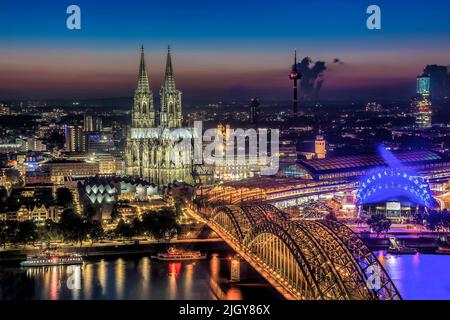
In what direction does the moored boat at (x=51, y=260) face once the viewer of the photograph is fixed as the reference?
facing to the left of the viewer

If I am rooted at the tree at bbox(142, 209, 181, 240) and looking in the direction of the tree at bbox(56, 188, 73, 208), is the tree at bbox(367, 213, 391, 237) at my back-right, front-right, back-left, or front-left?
back-right

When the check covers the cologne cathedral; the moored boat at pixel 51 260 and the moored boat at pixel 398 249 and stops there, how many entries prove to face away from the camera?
1

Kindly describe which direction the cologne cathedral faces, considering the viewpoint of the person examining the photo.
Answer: facing away from the viewer

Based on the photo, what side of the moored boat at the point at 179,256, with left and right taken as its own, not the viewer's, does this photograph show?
left

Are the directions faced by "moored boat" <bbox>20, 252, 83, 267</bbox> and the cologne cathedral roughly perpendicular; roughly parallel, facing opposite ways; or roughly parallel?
roughly perpendicular

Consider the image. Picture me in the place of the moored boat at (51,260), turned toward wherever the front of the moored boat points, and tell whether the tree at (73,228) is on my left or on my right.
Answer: on my right

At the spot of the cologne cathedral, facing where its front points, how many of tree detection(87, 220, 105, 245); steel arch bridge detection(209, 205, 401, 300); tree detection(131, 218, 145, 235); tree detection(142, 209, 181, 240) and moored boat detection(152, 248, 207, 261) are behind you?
5

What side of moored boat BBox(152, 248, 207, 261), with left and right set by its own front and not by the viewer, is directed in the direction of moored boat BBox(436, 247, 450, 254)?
back

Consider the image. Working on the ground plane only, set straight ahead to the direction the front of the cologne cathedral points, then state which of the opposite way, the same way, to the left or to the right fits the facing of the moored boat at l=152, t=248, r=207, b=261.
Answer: to the left
